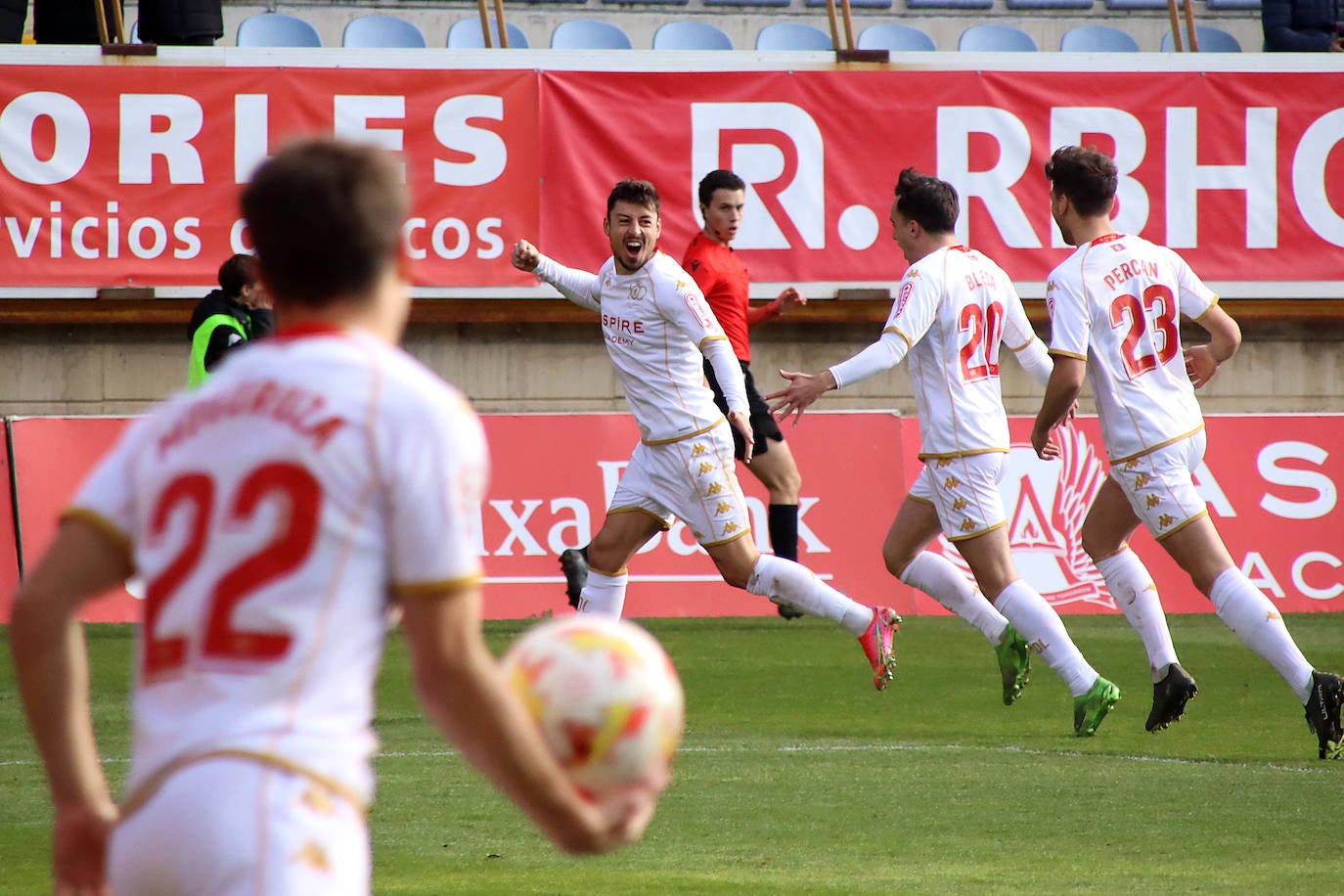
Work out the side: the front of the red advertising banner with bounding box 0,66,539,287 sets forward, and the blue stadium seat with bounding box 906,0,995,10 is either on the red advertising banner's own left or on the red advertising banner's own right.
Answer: on the red advertising banner's own left

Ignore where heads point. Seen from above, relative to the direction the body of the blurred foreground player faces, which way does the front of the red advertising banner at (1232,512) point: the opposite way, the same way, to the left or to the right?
the opposite way

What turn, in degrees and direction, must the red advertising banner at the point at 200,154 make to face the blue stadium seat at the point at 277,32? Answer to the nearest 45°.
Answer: approximately 180°

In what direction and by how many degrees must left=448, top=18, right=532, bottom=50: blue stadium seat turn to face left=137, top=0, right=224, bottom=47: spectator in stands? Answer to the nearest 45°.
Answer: approximately 45° to its right

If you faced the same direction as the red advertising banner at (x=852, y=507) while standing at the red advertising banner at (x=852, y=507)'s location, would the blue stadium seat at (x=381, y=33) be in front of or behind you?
behind

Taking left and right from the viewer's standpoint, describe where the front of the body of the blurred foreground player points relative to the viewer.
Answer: facing away from the viewer and to the right of the viewer

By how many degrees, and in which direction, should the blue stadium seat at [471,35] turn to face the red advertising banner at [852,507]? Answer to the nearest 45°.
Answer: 0° — it already faces it
